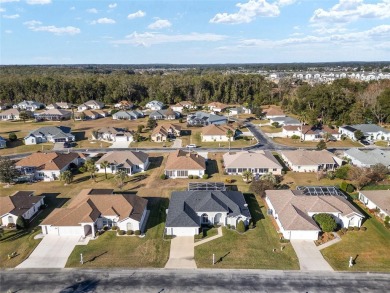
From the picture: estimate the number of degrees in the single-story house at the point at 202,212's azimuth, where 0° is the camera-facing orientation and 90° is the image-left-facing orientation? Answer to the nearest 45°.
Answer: approximately 0°

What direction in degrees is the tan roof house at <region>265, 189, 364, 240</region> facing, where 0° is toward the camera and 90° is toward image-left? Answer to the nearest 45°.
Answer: approximately 0°

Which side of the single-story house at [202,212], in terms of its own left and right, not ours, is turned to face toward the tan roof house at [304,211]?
left

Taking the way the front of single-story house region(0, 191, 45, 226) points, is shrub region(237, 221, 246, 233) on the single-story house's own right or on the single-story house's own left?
on the single-story house's own left

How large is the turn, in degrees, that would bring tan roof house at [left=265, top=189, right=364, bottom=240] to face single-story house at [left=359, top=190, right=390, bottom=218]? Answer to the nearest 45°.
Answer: approximately 135° to its left

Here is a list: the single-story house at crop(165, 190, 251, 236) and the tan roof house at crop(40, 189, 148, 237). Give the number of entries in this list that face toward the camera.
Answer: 2

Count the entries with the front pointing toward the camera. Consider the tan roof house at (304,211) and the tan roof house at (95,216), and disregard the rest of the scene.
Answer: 2
